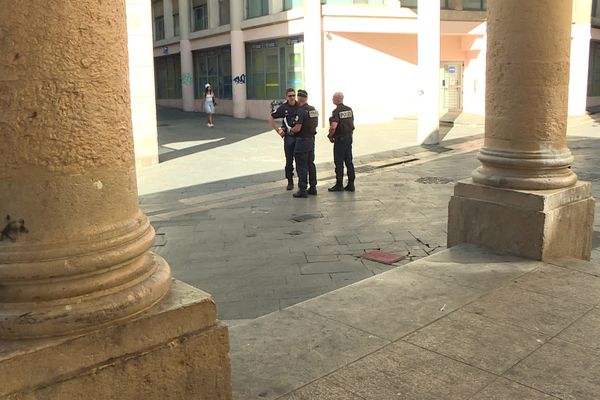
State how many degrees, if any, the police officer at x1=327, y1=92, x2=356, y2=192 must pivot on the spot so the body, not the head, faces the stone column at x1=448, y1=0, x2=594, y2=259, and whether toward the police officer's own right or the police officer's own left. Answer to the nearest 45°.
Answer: approximately 135° to the police officer's own left

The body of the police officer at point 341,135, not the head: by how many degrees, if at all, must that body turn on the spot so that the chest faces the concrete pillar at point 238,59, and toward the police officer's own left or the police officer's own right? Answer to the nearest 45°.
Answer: approximately 45° to the police officer's own right

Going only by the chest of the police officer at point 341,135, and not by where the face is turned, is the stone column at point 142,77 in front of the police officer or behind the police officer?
in front

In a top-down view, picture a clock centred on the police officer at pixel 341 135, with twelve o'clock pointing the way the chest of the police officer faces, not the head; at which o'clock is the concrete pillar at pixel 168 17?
The concrete pillar is roughly at 1 o'clock from the police officer.

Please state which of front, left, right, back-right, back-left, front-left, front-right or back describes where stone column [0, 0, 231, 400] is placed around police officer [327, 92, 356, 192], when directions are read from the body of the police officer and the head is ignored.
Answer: back-left

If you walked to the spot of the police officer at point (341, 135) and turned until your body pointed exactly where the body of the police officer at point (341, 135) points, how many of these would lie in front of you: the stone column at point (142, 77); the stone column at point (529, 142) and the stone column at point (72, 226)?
1

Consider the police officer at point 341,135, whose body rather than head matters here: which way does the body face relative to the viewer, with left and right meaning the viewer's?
facing away from the viewer and to the left of the viewer

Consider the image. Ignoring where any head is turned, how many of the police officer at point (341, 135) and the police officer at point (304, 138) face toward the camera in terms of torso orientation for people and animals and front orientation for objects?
0

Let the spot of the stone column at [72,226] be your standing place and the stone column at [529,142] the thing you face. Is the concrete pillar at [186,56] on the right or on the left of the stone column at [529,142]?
left
